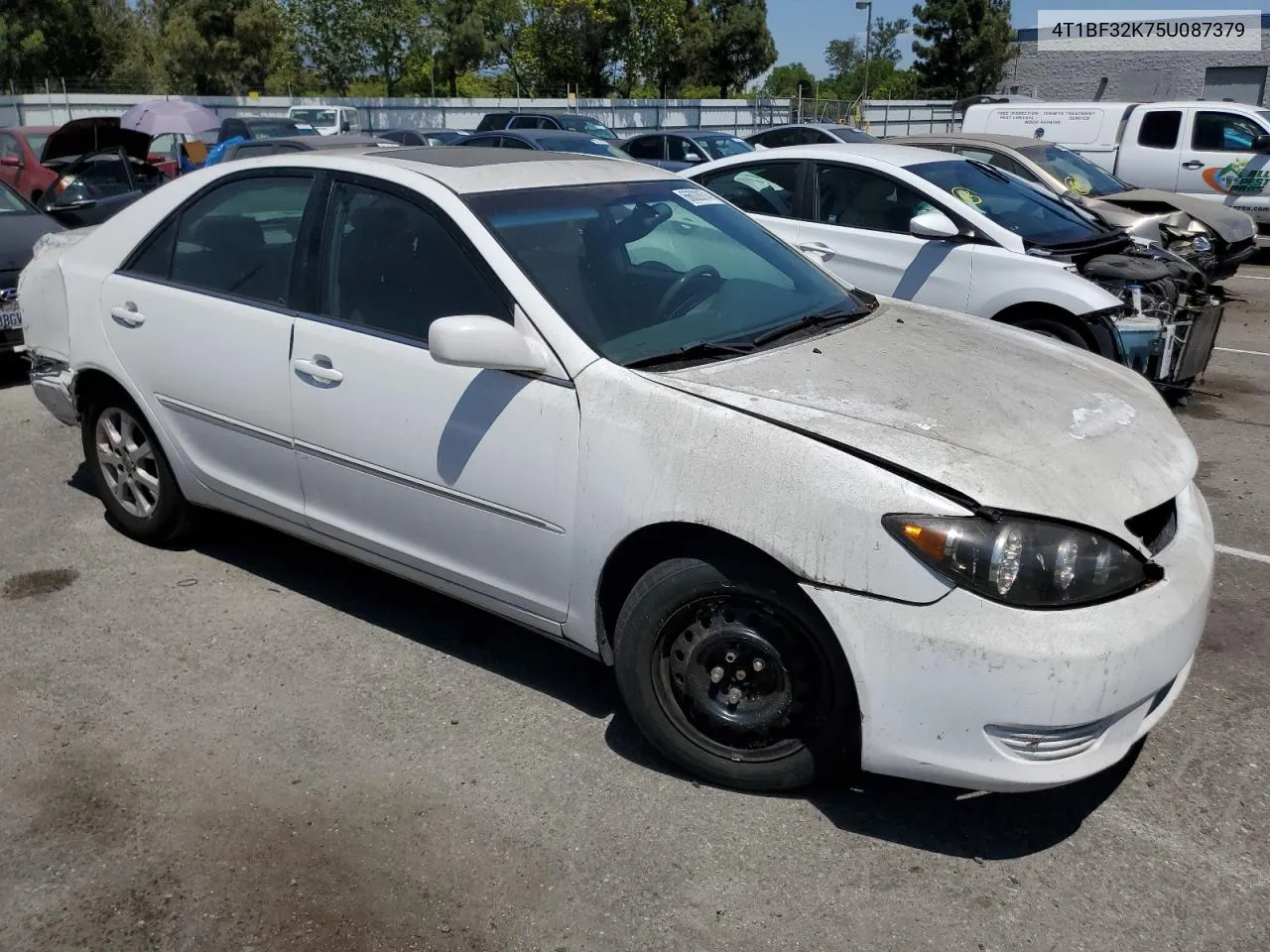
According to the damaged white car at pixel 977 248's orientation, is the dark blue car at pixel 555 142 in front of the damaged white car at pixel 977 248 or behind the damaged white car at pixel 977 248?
behind

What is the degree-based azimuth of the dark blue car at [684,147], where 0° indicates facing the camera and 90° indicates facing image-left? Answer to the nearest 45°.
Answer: approximately 315°

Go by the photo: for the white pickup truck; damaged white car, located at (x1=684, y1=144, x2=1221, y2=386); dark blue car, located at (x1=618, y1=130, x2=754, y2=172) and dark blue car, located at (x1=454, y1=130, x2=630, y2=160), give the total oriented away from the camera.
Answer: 0

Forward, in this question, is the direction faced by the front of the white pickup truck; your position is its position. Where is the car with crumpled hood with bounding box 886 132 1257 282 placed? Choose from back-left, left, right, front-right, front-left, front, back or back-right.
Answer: right

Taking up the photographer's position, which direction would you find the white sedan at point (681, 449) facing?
facing the viewer and to the right of the viewer

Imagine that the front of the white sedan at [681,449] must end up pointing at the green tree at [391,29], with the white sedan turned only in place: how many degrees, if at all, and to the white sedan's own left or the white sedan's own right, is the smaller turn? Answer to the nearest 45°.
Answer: approximately 135° to the white sedan's own left

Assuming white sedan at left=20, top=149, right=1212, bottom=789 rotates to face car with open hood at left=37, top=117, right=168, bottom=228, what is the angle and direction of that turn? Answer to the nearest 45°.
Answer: approximately 180°

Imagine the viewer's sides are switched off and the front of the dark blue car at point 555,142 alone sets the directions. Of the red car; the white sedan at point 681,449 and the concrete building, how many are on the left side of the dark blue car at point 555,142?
1

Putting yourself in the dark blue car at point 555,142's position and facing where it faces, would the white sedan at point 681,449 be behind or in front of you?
in front

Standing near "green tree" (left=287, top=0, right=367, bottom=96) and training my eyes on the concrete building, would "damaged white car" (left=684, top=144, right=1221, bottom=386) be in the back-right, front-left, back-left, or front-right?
front-right

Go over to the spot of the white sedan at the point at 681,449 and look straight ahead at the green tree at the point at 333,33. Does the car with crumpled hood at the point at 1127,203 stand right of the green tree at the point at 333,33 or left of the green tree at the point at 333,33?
right

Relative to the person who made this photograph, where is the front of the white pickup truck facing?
facing to the right of the viewer
